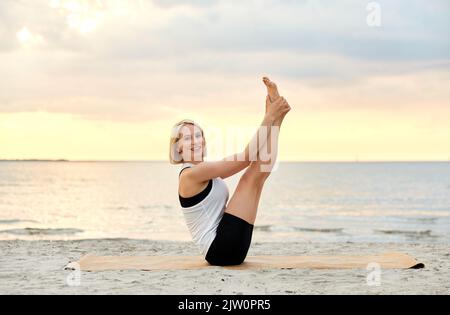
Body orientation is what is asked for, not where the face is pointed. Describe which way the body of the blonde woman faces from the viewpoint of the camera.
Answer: to the viewer's right
